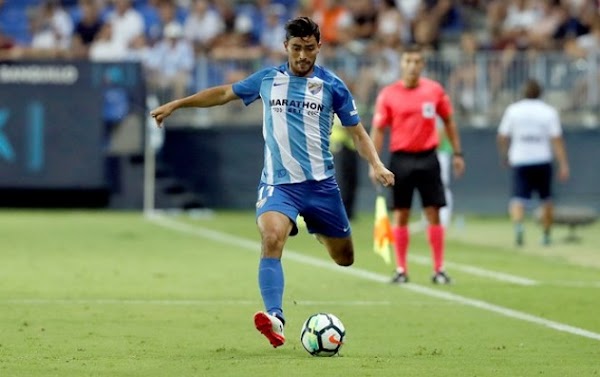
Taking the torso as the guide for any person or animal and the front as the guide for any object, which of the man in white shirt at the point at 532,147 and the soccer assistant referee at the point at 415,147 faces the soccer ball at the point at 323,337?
the soccer assistant referee

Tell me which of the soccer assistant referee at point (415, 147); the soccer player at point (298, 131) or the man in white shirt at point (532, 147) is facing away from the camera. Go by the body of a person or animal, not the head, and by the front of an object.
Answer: the man in white shirt

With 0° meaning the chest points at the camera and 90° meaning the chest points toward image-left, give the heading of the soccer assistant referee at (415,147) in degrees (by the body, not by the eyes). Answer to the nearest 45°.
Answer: approximately 0°

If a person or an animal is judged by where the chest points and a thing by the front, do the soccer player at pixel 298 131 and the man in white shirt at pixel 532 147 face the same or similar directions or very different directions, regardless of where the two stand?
very different directions

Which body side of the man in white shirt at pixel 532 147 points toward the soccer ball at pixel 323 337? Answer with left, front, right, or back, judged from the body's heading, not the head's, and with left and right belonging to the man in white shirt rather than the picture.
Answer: back

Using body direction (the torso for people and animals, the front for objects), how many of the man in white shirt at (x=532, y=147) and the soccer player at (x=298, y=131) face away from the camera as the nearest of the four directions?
1

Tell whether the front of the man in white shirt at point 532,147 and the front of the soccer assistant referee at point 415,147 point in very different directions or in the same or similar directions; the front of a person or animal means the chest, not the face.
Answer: very different directions

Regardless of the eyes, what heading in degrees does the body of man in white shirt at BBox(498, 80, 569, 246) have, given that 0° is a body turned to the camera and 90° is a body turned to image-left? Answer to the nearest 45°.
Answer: approximately 180°
